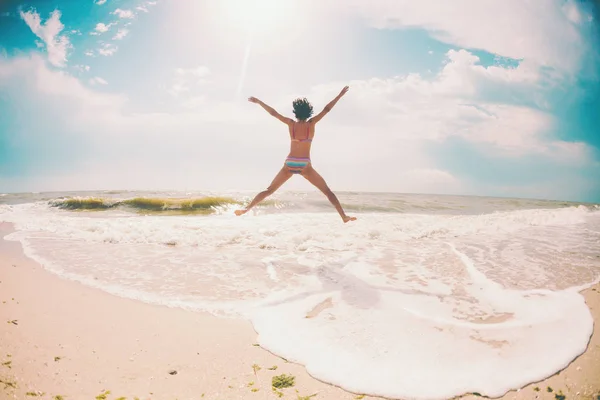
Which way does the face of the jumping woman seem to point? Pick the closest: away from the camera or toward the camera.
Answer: away from the camera

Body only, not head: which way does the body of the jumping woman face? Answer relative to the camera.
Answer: away from the camera
